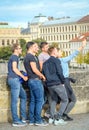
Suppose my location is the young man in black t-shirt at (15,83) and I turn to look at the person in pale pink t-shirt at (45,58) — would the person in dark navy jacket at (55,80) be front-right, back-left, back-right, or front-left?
front-right

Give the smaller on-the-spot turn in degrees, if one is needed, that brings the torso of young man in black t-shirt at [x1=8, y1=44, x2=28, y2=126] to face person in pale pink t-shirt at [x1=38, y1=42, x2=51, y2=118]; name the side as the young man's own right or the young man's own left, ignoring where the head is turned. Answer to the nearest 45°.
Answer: approximately 45° to the young man's own left

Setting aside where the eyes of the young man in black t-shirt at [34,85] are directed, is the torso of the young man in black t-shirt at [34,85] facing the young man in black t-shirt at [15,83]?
no

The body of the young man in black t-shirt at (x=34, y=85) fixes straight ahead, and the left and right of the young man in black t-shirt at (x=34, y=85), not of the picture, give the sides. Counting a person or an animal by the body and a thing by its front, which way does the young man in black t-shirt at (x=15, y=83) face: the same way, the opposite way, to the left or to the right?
the same way

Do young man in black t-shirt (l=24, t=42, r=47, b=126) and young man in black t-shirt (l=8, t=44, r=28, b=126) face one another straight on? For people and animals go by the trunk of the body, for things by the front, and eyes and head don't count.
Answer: no

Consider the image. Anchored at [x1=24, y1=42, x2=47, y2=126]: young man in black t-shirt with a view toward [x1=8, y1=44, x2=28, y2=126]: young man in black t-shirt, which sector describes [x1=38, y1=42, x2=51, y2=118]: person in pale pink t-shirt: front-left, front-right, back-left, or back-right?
back-right
